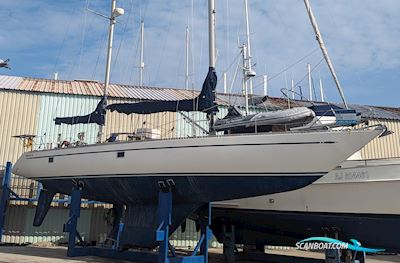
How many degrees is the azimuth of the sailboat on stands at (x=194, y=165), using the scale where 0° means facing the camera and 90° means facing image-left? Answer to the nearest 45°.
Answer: approximately 270°

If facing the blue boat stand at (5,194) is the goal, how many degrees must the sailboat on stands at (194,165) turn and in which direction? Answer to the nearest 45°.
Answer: approximately 135° to its left

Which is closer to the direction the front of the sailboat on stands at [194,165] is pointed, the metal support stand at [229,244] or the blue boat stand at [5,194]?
the metal support stand

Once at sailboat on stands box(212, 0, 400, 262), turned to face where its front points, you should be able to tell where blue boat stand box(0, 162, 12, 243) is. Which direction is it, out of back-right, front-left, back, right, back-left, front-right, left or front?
back

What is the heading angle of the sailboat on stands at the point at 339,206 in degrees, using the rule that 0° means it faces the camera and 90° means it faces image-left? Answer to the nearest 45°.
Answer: approximately 270°
